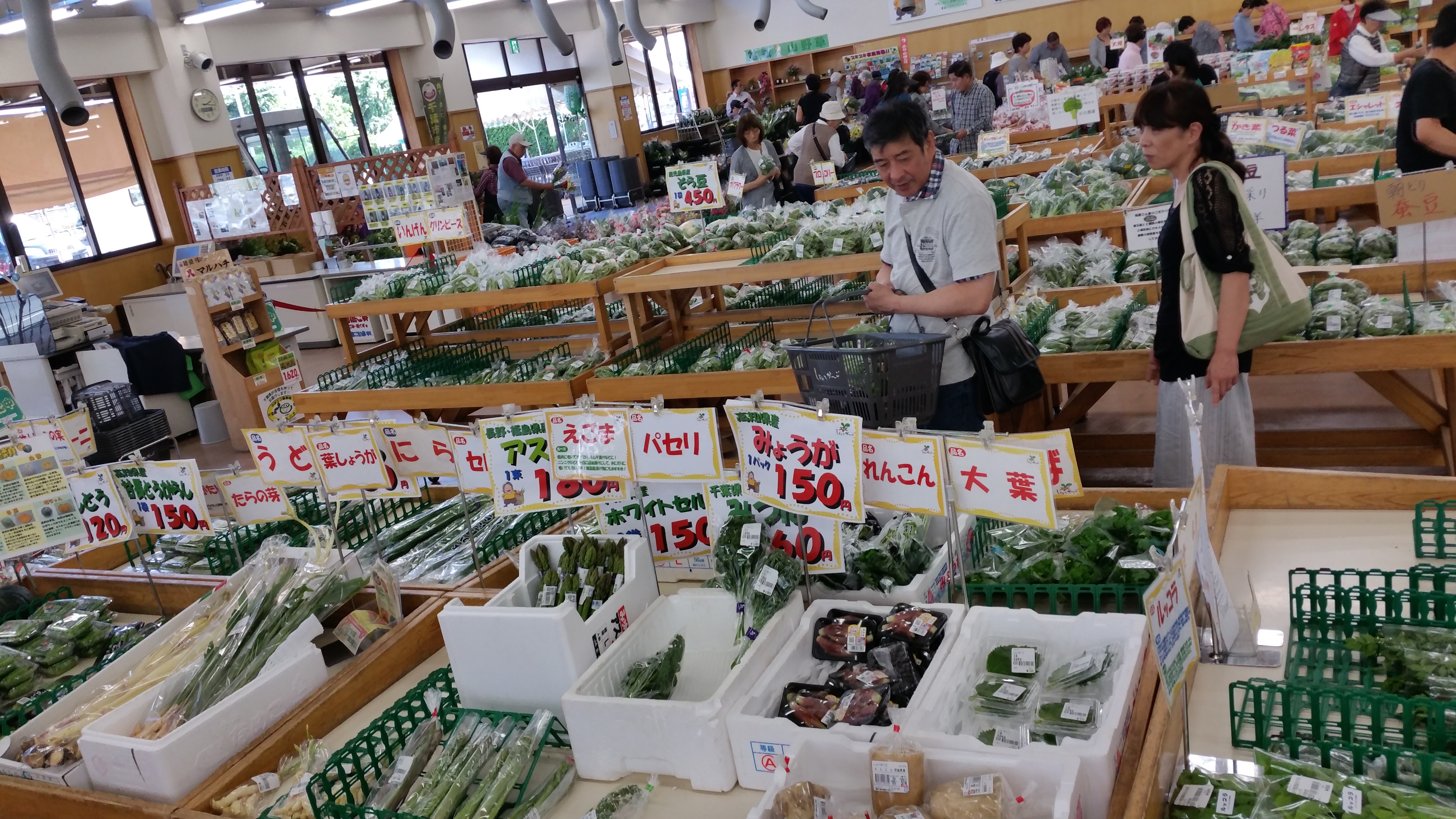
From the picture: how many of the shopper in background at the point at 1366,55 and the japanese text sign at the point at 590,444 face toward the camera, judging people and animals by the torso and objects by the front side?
1

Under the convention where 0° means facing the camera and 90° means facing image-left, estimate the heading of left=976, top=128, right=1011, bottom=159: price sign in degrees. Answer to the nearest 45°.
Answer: approximately 0°

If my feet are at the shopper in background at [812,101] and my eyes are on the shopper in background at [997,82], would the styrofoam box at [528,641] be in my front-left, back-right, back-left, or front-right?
back-right

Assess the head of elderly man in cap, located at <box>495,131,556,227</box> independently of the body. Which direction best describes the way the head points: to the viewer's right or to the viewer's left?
to the viewer's right

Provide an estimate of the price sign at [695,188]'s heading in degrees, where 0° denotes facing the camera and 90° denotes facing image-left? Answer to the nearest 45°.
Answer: approximately 0°

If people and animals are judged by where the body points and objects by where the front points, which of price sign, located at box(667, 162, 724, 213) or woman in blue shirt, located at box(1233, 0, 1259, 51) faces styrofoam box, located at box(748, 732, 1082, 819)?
the price sign

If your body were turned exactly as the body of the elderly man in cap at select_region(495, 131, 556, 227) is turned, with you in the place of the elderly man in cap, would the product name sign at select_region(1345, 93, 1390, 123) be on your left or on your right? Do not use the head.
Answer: on your right
